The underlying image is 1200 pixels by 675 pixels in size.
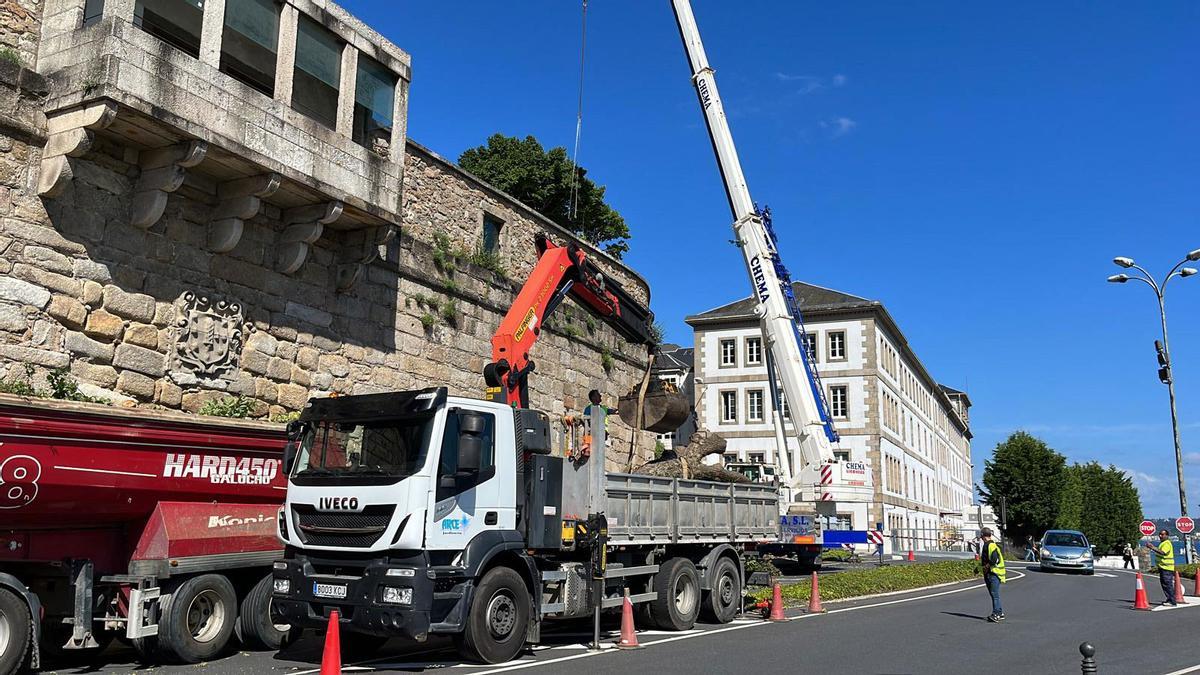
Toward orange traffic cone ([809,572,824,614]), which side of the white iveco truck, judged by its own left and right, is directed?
back

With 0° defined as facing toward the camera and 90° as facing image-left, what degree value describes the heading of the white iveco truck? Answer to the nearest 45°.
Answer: approximately 45°

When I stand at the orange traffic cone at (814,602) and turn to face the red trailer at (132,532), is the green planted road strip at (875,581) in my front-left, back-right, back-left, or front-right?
back-right

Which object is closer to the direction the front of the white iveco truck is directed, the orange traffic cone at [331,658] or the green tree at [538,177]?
the orange traffic cone

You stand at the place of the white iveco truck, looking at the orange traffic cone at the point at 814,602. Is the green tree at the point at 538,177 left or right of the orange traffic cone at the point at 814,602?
left

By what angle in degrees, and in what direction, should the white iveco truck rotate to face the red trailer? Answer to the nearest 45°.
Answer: approximately 45° to its right

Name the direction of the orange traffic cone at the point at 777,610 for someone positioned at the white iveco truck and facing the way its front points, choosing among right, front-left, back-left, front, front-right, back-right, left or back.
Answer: back

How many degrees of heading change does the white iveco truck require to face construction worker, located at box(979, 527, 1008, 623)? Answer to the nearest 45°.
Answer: approximately 180°

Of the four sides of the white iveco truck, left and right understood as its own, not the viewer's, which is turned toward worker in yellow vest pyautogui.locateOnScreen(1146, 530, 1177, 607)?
back

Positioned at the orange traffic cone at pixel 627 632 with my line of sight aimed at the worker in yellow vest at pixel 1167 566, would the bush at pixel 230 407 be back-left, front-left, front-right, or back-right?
back-left

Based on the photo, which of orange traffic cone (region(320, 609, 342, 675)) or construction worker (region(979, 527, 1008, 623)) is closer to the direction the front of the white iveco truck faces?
the orange traffic cone

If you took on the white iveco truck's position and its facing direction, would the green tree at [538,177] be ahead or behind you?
behind

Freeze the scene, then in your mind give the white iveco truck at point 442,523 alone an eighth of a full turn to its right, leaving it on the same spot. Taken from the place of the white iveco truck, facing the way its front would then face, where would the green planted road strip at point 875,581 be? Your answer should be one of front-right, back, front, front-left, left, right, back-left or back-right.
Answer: back-right
